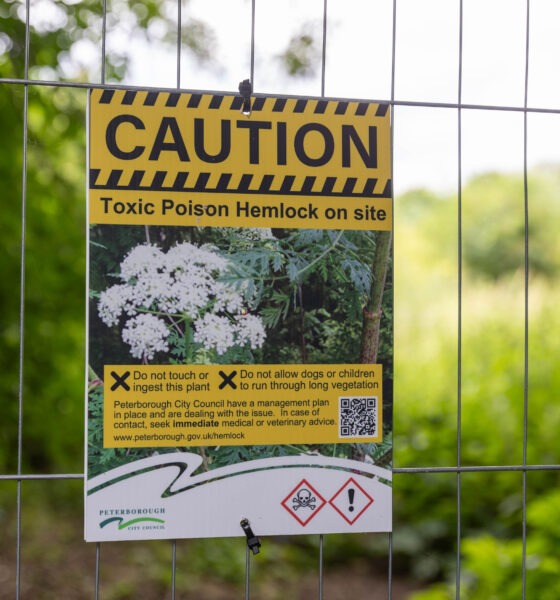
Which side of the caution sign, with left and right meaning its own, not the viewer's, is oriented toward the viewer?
front
